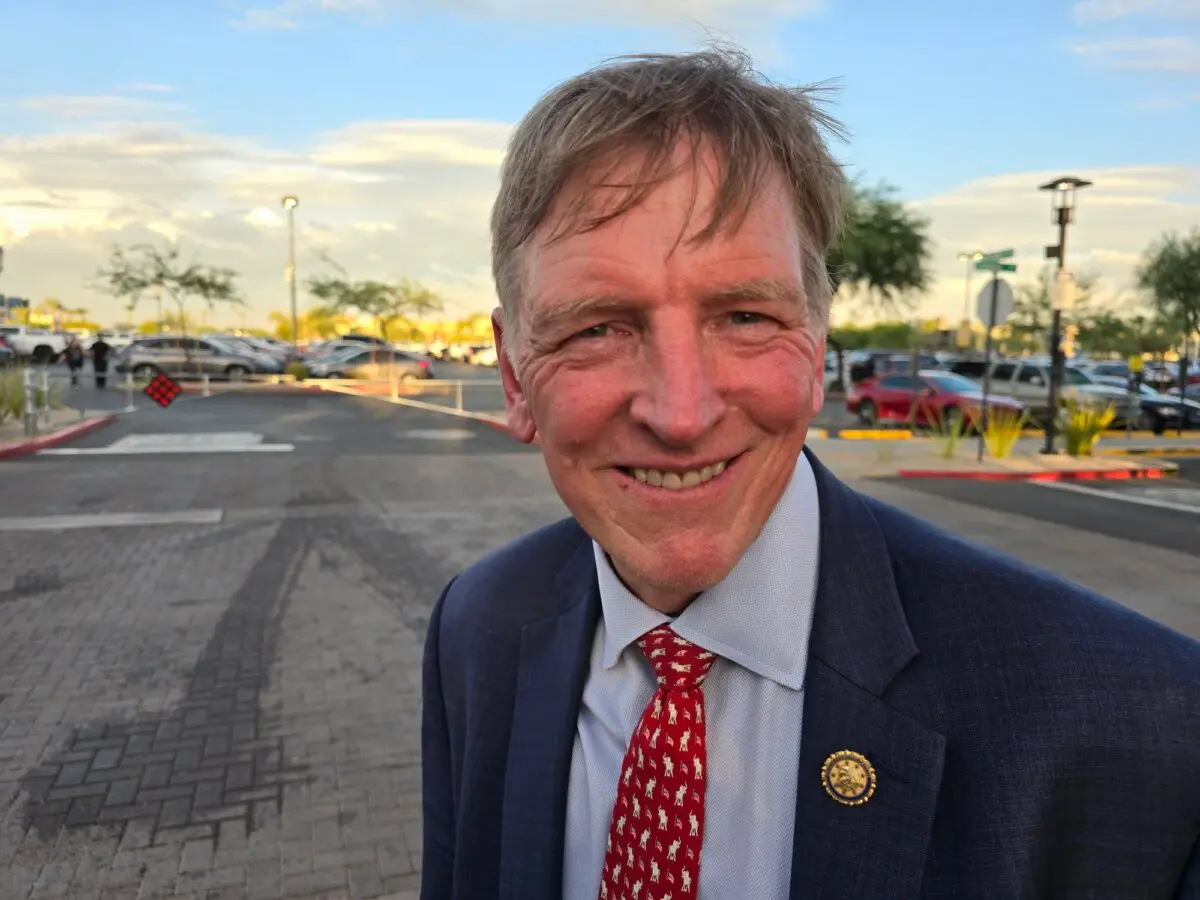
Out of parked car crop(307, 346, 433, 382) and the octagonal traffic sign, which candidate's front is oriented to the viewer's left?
the parked car

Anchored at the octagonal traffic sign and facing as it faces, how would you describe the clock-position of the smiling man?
The smiling man is roughly at 6 o'clock from the octagonal traffic sign.

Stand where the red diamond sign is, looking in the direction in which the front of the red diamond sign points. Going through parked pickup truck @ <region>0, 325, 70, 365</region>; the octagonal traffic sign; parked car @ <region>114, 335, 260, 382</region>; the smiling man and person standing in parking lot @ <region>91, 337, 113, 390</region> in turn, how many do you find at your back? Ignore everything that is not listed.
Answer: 3

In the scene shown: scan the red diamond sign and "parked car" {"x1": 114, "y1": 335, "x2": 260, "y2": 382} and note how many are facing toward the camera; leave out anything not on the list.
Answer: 1

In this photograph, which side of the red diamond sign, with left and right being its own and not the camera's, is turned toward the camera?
front

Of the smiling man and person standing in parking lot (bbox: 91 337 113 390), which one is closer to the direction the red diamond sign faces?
the smiling man

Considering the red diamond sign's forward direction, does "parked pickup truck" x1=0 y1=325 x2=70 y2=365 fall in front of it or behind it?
behind

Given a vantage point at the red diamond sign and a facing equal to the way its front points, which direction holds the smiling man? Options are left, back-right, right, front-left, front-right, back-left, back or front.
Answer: front

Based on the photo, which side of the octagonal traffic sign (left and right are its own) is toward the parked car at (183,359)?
left

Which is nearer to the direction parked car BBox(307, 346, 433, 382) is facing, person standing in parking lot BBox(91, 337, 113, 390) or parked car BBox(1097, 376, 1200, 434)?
the person standing in parking lot

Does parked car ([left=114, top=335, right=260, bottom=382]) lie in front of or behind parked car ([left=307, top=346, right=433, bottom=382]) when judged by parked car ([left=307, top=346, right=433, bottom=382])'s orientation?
in front

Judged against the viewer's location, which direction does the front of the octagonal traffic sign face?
facing away from the viewer

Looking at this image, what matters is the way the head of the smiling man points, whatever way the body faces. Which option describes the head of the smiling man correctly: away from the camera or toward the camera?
toward the camera
